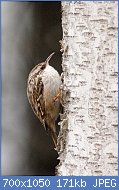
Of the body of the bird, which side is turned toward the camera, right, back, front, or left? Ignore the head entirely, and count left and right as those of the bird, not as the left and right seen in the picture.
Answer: right
